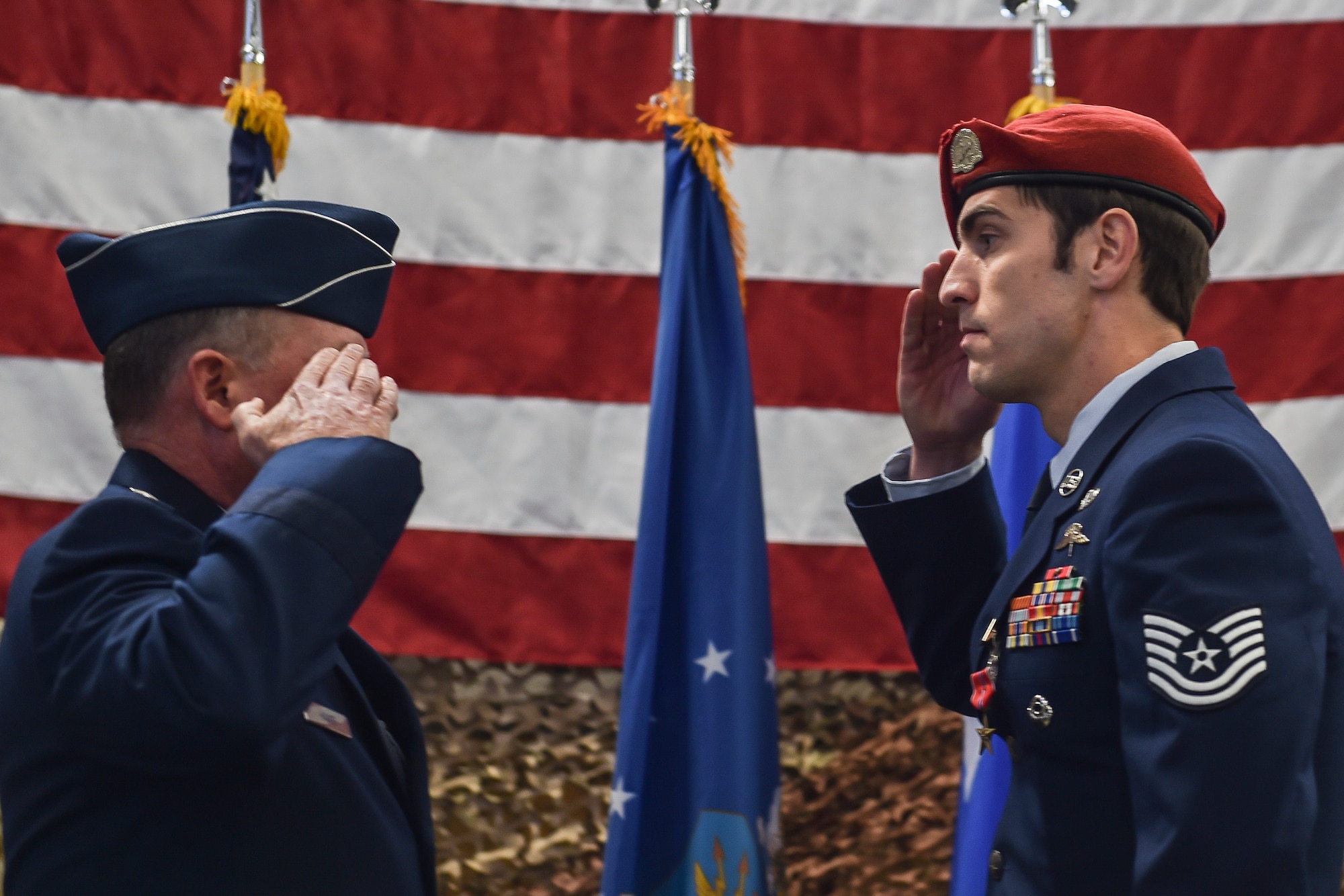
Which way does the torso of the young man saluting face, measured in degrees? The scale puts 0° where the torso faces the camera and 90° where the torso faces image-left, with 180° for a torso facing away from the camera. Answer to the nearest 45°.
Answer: approximately 90°

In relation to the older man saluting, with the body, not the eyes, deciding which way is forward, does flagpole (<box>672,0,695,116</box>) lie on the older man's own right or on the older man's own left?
on the older man's own left

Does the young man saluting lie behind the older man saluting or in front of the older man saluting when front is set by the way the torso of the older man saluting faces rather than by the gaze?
in front

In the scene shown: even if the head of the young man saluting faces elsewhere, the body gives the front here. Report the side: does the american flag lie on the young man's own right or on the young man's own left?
on the young man's own right

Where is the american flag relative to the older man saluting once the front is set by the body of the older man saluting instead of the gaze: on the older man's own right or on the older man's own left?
on the older man's own left

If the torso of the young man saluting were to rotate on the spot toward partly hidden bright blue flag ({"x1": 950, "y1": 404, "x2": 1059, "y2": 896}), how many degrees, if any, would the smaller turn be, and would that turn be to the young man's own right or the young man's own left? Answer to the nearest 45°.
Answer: approximately 90° to the young man's own right

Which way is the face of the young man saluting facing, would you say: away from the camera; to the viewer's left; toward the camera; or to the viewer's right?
to the viewer's left

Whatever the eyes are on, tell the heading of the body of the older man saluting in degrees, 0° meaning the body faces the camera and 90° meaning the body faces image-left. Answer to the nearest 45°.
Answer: approximately 270°

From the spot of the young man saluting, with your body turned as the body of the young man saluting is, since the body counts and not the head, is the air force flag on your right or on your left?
on your right

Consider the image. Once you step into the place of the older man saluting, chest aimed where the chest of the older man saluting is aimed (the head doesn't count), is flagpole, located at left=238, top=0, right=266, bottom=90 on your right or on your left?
on your left

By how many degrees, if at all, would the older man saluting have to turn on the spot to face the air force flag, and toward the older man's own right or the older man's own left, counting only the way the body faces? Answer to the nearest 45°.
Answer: approximately 45° to the older man's own left

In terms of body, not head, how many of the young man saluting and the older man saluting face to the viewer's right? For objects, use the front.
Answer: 1
